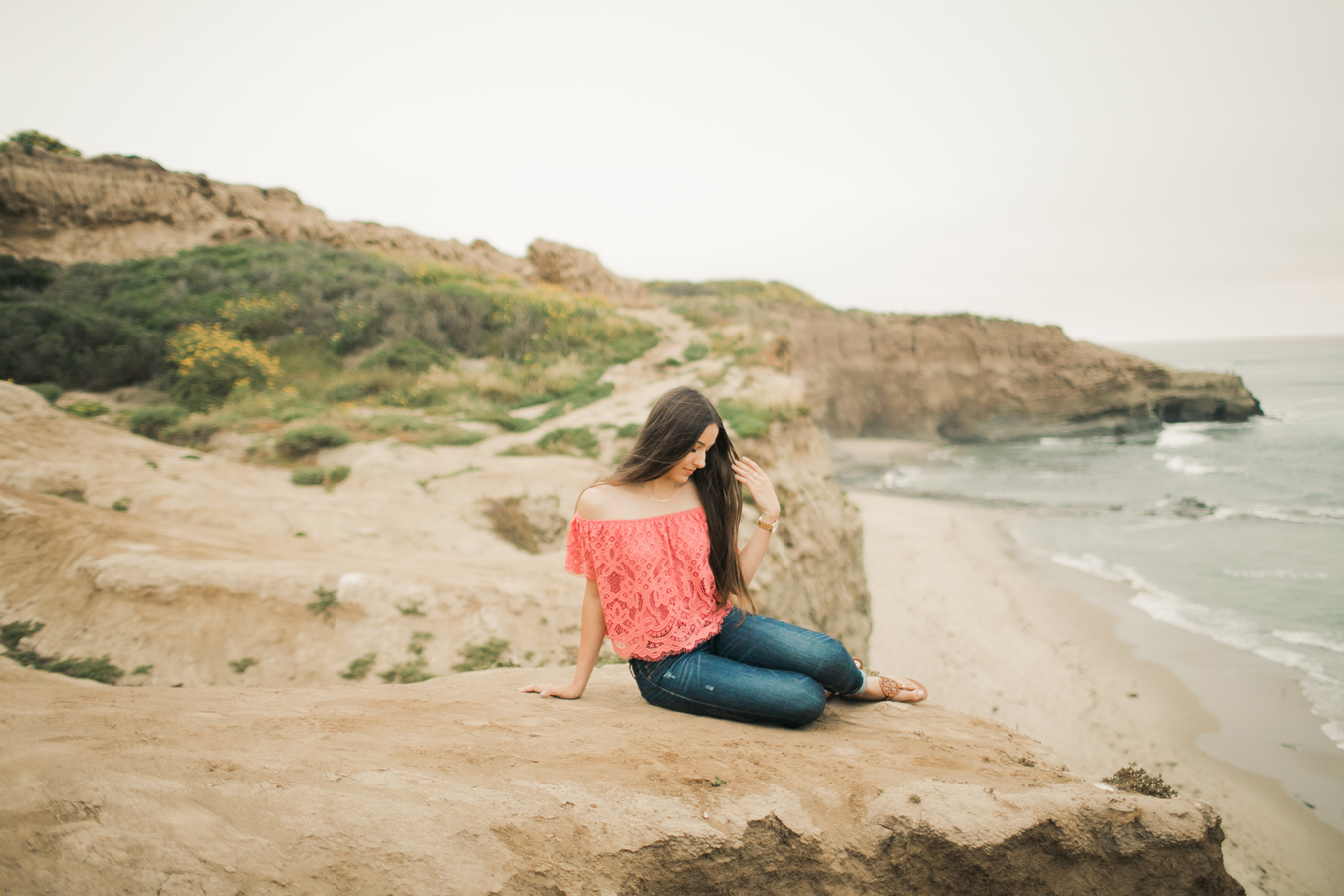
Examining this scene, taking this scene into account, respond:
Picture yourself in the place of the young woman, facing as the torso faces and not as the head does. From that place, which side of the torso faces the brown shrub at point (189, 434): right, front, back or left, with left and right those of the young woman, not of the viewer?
back

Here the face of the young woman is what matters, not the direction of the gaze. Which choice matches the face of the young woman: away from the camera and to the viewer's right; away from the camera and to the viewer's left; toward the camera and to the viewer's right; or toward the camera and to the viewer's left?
toward the camera and to the viewer's right

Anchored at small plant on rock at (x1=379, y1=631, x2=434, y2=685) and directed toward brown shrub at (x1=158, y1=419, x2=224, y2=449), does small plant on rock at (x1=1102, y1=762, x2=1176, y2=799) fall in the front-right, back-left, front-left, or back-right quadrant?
back-right

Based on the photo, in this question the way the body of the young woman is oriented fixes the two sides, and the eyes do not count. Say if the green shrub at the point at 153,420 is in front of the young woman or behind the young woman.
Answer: behind

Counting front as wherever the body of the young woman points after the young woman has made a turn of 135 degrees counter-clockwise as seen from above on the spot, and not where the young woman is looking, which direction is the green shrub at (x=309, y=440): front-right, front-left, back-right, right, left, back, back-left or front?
front-left

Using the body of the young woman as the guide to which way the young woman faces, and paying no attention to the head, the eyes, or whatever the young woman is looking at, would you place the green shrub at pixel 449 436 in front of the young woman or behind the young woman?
behind

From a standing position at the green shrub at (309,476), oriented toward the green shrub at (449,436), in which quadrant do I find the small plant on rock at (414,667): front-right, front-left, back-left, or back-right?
back-right

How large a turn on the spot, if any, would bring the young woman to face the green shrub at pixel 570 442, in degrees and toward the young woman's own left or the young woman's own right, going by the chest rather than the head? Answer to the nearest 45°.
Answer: approximately 135° to the young woman's own left

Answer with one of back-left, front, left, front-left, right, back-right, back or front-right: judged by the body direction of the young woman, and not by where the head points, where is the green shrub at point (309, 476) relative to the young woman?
back

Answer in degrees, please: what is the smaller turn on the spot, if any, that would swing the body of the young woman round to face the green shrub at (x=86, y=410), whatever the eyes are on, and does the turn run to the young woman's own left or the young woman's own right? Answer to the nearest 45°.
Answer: approximately 180°
